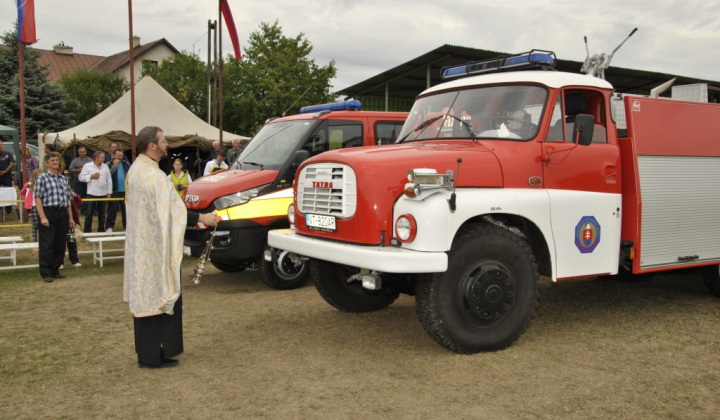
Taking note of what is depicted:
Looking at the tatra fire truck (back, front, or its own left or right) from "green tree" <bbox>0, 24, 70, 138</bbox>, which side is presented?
right

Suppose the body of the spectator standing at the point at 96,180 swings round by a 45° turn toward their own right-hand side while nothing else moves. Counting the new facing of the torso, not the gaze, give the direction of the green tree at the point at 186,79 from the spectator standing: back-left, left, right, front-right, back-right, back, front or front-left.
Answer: back-right

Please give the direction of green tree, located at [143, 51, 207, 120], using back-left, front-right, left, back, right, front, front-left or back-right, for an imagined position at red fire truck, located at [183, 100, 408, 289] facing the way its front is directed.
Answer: back-right

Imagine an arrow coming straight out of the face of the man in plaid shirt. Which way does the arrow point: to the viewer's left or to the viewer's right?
to the viewer's right

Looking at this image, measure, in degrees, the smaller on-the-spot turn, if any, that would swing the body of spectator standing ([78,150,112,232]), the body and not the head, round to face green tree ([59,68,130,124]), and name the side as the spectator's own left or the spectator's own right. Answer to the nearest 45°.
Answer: approximately 180°

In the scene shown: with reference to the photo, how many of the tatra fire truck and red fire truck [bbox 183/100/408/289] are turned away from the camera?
0

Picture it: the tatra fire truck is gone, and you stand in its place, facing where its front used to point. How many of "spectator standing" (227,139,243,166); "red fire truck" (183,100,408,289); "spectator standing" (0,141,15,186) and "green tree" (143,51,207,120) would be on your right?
4

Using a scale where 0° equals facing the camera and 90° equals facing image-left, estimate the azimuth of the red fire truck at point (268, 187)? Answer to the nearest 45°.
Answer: approximately 45°

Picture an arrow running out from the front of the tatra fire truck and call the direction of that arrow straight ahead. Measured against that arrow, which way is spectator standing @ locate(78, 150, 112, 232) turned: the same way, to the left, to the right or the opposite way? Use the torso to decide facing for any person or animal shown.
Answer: to the left

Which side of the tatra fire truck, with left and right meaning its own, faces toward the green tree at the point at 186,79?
right

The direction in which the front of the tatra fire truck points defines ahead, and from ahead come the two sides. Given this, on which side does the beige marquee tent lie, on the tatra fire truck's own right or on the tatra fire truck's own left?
on the tatra fire truck's own right

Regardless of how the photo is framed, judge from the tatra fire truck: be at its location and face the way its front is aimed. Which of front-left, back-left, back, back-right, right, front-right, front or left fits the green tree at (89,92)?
right
